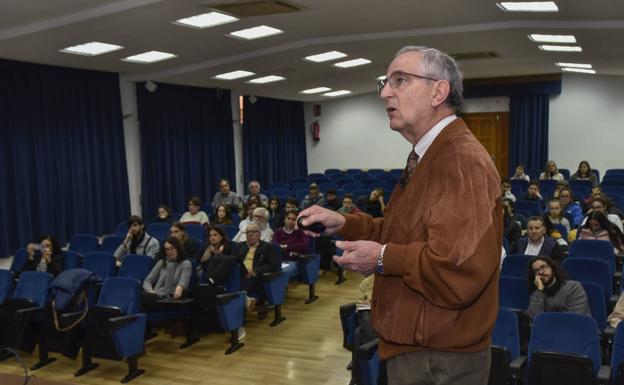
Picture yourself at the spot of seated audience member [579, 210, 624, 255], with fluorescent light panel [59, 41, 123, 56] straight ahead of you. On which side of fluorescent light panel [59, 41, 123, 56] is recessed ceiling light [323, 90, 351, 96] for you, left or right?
right

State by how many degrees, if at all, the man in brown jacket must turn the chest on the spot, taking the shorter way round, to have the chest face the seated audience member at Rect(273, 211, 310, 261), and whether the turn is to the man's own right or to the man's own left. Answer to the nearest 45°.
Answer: approximately 90° to the man's own right

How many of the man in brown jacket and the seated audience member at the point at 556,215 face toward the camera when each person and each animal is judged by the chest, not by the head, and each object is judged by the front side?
1

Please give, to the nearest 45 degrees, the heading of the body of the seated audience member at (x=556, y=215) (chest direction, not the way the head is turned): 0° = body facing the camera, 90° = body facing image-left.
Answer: approximately 0°

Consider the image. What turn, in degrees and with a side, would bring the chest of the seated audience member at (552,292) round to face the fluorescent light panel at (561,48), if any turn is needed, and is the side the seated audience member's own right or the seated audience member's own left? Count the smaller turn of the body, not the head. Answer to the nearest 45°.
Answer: approximately 135° to the seated audience member's own right

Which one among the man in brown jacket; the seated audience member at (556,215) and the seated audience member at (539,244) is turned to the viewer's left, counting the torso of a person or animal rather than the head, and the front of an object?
the man in brown jacket

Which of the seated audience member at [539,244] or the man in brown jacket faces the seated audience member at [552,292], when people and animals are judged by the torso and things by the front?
the seated audience member at [539,244]

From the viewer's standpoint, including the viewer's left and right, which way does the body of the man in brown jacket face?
facing to the left of the viewer

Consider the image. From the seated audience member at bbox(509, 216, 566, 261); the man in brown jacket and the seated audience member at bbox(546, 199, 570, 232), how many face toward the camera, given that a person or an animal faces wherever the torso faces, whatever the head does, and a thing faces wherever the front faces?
2

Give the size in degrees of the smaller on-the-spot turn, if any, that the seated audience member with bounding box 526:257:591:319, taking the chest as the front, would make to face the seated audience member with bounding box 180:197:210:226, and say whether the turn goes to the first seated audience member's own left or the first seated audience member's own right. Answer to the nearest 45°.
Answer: approximately 90° to the first seated audience member's own right
